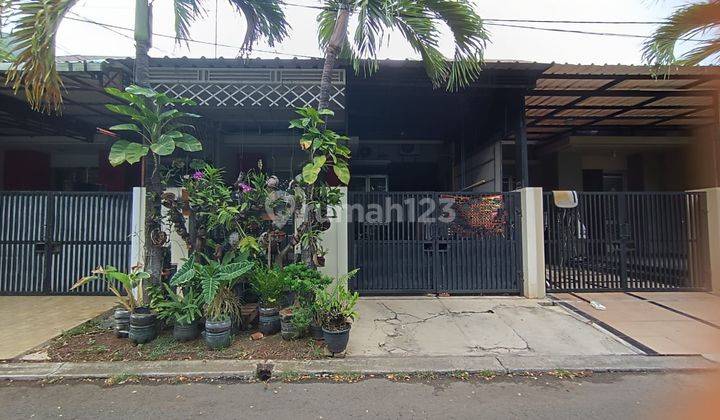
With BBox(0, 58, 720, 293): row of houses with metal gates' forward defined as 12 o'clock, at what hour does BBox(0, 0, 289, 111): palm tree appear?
The palm tree is roughly at 2 o'clock from the row of houses with metal gates.

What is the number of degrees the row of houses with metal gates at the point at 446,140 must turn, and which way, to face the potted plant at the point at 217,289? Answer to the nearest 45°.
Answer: approximately 45° to its right

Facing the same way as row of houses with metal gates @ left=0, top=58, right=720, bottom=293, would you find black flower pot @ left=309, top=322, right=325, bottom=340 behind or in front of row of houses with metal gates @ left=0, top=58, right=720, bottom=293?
in front

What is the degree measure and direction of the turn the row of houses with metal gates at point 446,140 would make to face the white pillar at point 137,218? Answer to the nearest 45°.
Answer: approximately 90° to its right

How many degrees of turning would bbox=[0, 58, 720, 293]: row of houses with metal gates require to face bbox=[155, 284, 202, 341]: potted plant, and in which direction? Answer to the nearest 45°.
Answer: approximately 45° to its right

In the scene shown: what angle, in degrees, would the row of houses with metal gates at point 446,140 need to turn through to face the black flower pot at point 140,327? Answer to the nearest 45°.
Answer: approximately 45° to its right

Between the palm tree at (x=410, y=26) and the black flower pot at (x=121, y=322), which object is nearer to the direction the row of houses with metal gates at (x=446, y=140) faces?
the palm tree

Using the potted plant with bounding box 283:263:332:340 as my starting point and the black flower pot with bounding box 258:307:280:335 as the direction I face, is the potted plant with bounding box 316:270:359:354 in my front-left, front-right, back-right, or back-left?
back-left

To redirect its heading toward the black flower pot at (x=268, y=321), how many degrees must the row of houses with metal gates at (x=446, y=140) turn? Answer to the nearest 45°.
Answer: approximately 45° to its right

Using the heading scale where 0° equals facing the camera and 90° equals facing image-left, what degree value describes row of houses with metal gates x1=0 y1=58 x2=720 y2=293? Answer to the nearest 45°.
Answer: approximately 0°

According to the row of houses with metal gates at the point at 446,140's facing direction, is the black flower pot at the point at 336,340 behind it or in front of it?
in front
